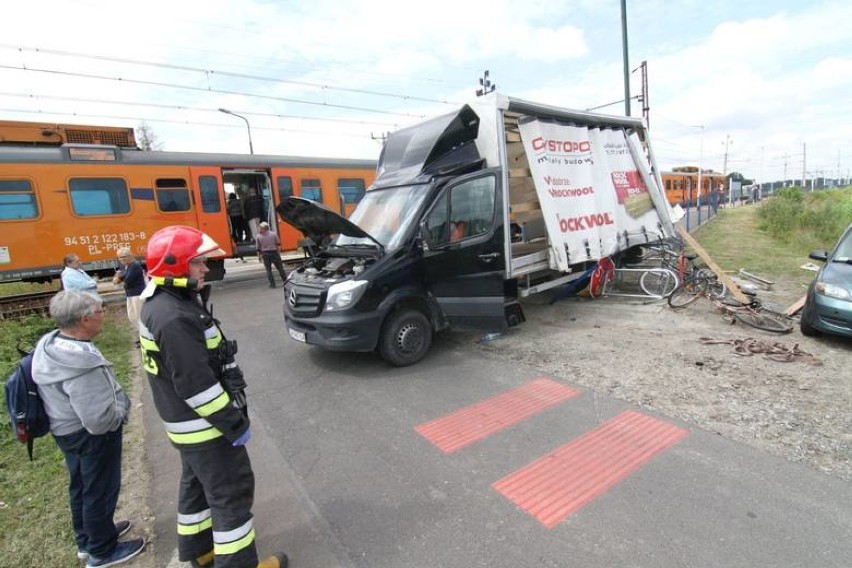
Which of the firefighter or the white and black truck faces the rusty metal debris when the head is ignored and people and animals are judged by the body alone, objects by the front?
the firefighter

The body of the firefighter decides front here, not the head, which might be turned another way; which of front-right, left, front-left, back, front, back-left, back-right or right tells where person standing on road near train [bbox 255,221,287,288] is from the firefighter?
left

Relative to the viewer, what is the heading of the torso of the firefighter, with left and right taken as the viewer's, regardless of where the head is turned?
facing to the right of the viewer

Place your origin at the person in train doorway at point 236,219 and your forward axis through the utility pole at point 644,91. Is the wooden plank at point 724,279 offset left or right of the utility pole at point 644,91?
right

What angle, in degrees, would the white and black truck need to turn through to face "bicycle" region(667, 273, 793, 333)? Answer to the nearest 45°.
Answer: approximately 135° to its left

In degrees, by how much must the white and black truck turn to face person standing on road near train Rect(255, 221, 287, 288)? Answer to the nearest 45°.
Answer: approximately 90° to its right

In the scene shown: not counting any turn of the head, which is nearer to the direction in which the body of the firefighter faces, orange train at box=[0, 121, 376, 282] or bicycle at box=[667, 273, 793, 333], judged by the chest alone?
the bicycle

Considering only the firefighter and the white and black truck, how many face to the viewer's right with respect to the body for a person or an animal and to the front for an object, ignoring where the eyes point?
1

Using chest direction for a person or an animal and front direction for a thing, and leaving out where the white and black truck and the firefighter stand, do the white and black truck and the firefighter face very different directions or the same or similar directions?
very different directions

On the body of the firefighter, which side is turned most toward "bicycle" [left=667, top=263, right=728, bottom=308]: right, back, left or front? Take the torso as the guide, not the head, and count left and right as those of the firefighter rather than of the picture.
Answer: front

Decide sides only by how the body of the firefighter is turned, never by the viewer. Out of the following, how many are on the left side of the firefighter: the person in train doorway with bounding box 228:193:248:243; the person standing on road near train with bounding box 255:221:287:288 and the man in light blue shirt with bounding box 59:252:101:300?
3

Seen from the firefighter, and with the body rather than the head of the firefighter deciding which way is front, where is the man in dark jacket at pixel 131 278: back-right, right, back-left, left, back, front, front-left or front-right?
left

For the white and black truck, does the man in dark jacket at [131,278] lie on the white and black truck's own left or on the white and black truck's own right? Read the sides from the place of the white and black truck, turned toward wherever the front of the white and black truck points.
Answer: on the white and black truck's own right

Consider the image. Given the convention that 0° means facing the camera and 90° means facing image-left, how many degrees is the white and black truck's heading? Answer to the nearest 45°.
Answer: approximately 45°

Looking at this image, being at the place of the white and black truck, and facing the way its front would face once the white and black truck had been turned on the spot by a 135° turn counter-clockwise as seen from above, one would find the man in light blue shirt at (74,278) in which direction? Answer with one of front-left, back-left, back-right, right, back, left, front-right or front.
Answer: back

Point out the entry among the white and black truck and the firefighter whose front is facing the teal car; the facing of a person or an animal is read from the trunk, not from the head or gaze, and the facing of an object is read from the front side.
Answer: the firefighter

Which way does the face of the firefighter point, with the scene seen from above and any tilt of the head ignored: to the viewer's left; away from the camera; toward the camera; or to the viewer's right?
to the viewer's right

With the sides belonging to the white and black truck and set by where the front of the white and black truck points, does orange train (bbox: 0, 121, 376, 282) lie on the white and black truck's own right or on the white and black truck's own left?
on the white and black truck's own right
